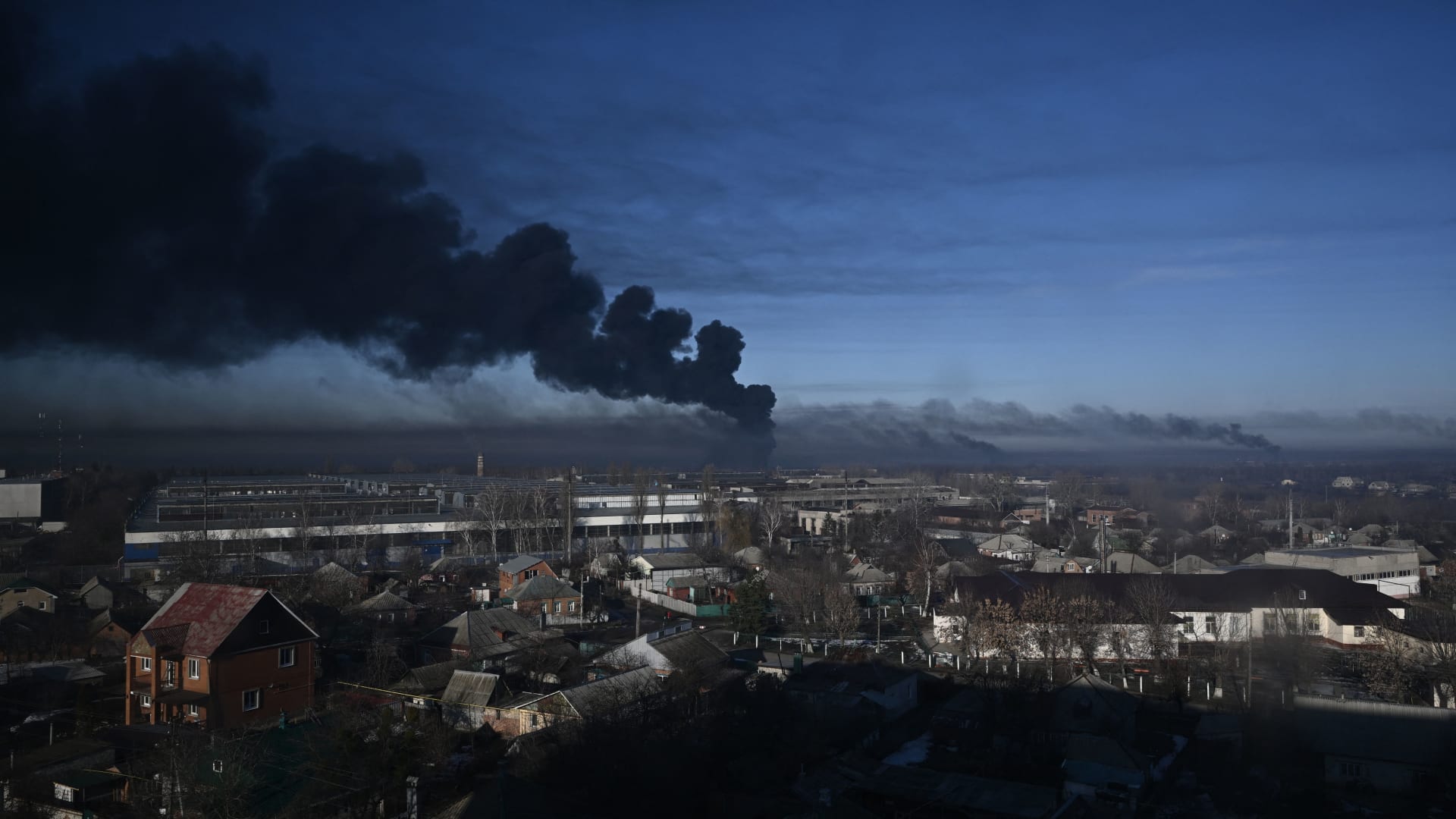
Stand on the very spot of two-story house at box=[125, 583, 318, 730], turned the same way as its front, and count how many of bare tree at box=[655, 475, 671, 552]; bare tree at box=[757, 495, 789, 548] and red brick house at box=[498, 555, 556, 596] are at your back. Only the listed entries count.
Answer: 3

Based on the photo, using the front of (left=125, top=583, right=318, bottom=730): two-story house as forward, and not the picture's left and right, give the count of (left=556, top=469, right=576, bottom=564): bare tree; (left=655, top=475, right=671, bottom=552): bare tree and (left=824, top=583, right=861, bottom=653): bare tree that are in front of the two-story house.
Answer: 0

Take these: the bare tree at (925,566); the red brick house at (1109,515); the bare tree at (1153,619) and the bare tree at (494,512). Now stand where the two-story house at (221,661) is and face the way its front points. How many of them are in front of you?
0

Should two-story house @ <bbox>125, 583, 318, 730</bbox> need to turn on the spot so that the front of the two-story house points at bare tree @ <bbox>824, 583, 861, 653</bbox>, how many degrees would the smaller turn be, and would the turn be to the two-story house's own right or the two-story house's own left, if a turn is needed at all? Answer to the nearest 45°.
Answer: approximately 135° to the two-story house's own left

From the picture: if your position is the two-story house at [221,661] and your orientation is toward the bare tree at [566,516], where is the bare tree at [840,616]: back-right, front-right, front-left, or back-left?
front-right

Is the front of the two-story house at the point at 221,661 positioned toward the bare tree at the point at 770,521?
no

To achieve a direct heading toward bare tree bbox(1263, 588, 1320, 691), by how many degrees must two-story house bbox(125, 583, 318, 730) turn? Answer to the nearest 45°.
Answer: approximately 135° to its left

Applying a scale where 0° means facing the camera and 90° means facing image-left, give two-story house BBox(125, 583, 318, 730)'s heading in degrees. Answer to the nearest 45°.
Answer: approximately 45°

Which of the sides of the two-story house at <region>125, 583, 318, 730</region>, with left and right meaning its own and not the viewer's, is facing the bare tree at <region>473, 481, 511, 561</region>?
back

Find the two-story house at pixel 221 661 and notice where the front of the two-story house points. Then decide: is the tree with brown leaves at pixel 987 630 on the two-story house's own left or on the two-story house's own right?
on the two-story house's own left

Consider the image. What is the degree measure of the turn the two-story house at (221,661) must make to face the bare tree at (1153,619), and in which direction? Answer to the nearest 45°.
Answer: approximately 135° to its left

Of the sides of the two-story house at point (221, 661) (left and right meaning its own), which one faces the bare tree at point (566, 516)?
back

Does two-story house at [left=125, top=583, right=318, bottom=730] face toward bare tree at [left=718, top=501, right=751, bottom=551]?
no

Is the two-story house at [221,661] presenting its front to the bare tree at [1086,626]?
no

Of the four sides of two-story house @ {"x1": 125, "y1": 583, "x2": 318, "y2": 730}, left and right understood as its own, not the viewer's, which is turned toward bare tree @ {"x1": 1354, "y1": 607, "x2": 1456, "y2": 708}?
left

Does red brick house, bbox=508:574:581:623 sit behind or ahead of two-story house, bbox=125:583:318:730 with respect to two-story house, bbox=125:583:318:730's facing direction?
behind

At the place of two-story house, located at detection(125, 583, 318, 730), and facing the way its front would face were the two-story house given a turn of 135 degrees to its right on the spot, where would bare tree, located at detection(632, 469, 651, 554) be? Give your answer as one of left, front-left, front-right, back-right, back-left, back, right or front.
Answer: front-right

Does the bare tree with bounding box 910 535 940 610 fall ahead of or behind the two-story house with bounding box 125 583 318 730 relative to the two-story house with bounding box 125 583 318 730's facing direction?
behind
